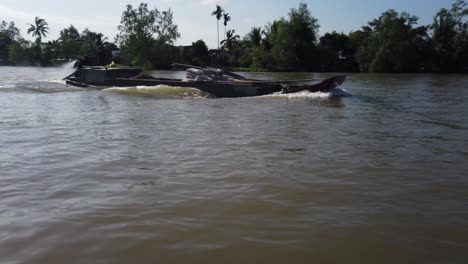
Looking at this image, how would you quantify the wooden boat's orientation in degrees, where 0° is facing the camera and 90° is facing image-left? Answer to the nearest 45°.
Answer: approximately 270°
